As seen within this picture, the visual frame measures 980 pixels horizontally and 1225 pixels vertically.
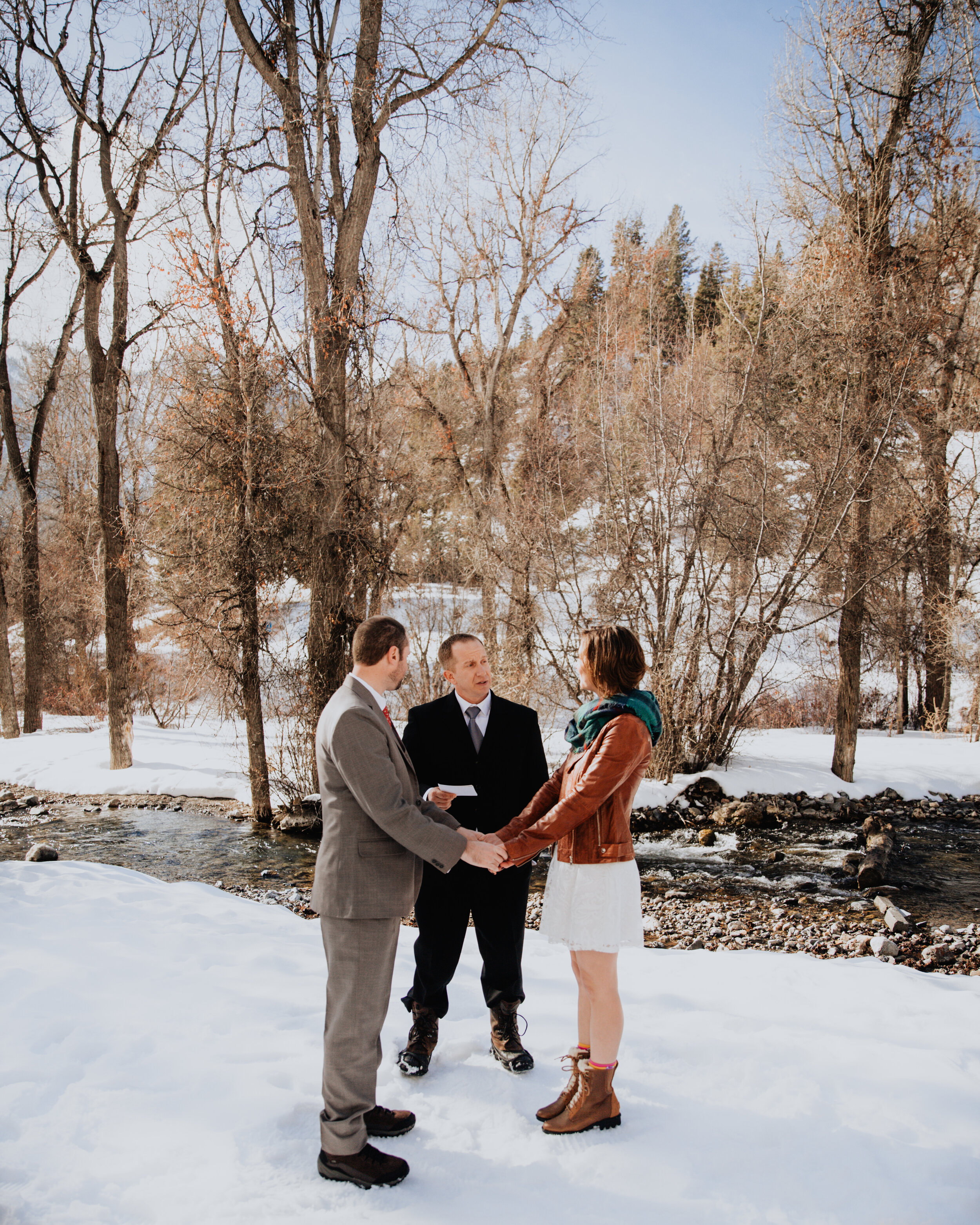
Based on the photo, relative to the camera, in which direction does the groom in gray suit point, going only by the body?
to the viewer's right

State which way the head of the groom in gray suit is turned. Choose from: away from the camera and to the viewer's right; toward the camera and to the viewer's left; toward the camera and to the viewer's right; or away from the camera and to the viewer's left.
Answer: away from the camera and to the viewer's right

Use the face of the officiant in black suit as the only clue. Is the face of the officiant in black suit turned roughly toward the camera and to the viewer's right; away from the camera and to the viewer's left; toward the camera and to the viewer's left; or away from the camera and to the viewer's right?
toward the camera and to the viewer's right

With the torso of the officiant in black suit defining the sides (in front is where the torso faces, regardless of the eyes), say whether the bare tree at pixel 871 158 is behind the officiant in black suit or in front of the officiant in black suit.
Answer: behind

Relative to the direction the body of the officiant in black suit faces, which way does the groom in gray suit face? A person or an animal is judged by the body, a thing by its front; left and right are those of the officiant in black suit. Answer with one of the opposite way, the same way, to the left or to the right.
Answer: to the left

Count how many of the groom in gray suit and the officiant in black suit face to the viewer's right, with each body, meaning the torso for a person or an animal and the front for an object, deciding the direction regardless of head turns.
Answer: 1

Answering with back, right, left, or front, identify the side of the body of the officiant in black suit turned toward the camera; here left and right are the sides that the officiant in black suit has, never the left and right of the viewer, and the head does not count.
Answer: front

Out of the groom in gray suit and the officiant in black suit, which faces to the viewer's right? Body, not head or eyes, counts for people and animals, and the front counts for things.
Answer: the groom in gray suit

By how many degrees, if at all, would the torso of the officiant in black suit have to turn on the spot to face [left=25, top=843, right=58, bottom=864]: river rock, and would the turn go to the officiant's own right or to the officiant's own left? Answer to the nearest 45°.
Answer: approximately 135° to the officiant's own right

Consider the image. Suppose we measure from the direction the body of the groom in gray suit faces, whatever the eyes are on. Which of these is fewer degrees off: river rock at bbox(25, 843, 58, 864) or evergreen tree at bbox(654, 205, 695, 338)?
the evergreen tree
